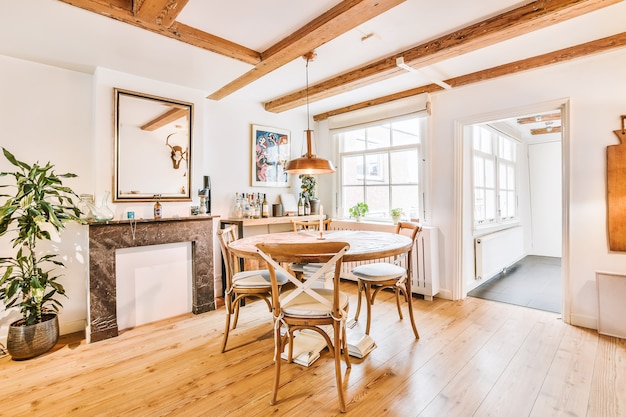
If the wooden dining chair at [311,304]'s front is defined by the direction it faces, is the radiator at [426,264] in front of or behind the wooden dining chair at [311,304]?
in front

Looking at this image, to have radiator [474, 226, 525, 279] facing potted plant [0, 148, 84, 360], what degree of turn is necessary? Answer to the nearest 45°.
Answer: approximately 90° to its right

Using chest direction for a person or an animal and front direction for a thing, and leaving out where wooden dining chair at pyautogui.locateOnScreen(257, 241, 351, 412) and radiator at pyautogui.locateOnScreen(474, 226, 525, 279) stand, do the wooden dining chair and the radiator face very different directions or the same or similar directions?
very different directions

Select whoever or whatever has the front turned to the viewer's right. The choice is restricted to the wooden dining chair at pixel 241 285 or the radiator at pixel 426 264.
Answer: the wooden dining chair

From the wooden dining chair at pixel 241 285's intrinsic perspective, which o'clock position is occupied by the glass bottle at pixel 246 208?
The glass bottle is roughly at 9 o'clock from the wooden dining chair.

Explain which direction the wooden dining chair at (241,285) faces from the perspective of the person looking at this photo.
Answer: facing to the right of the viewer

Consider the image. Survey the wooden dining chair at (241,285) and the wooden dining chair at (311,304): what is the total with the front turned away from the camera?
1

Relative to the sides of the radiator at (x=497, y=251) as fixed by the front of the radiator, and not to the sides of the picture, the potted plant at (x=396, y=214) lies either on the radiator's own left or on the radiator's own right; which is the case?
on the radiator's own right

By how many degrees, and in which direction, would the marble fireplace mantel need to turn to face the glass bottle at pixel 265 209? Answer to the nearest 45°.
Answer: approximately 45° to its left

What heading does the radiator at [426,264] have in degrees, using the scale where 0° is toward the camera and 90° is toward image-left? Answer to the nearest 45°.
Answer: approximately 45°

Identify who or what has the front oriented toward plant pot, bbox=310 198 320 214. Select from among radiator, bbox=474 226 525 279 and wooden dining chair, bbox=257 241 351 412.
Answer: the wooden dining chair

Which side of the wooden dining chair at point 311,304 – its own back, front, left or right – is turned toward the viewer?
back

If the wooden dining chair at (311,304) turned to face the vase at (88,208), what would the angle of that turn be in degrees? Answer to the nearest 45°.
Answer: approximately 45° to its left
